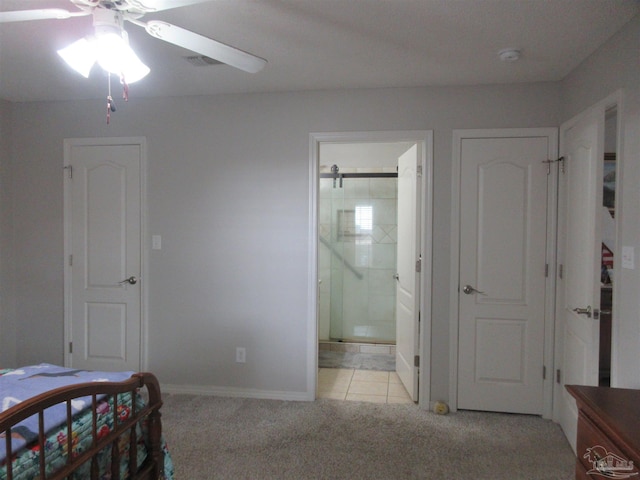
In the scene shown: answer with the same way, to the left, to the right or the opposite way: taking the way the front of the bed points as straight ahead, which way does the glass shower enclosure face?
to the right

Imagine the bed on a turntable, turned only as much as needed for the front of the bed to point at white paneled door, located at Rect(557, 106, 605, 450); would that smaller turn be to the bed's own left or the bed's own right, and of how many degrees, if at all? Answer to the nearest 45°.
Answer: approximately 45° to the bed's own left

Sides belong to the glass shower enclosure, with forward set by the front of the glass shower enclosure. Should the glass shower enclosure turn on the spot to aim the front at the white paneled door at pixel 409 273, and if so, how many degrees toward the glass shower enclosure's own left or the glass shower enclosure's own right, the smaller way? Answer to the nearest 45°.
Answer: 0° — it already faces it

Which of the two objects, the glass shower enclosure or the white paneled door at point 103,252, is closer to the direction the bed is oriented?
the glass shower enclosure

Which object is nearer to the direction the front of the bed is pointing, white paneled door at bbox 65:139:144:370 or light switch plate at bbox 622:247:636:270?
the light switch plate

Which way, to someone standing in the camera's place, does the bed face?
facing the viewer and to the right of the viewer

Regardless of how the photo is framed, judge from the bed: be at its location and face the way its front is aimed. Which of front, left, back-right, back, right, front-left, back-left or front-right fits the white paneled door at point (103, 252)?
back-left

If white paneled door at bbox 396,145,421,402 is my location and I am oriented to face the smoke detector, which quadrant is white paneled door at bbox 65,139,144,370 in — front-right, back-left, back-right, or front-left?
back-right

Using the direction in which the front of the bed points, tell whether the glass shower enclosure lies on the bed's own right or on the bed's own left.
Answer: on the bed's own left

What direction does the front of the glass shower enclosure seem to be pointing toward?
toward the camera

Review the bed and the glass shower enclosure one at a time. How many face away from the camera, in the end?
0

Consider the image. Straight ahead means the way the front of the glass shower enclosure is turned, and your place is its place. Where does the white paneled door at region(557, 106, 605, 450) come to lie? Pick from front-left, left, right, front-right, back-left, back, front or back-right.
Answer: front-left
